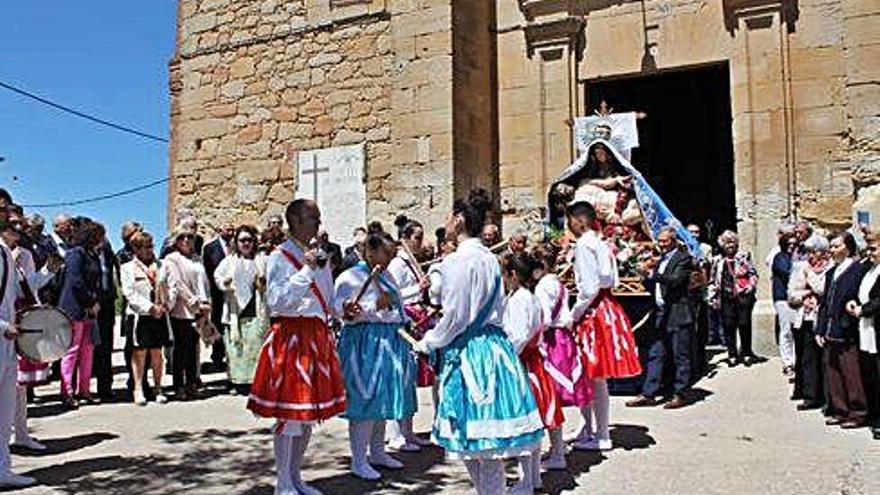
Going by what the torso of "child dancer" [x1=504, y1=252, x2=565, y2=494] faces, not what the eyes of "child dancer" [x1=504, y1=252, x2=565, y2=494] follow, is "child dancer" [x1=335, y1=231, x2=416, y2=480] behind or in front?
in front

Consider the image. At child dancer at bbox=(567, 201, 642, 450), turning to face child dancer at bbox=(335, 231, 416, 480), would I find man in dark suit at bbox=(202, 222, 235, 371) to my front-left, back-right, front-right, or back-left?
front-right

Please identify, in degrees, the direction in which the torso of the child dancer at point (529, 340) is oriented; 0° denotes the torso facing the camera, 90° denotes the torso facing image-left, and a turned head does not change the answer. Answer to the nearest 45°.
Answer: approximately 90°

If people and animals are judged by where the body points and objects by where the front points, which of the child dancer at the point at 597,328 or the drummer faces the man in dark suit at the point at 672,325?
the drummer

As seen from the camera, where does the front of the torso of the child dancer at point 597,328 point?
to the viewer's left

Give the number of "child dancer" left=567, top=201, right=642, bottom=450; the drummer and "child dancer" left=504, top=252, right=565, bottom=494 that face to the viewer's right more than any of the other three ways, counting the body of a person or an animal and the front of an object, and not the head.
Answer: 1

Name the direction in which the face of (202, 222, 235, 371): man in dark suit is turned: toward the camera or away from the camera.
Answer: toward the camera

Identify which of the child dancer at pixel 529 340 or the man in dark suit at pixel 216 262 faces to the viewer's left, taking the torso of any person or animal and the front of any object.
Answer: the child dancer

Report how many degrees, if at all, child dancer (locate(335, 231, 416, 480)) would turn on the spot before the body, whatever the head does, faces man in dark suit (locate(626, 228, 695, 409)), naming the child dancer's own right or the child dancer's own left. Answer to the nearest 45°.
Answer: approximately 90° to the child dancer's own left

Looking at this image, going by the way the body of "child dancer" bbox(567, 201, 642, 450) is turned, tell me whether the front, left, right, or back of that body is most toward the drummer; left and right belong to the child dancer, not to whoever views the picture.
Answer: front

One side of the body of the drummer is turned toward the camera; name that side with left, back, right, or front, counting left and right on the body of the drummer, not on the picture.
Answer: right

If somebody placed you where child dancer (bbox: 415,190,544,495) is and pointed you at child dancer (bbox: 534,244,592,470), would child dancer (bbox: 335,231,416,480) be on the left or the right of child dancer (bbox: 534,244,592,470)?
left

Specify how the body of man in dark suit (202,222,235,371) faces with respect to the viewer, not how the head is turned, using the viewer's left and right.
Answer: facing the viewer and to the right of the viewer

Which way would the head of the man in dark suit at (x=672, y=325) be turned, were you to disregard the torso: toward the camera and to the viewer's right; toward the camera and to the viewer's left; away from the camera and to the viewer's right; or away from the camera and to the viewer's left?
toward the camera and to the viewer's left

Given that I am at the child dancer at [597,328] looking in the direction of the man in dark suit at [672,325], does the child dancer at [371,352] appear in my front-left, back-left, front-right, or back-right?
back-left

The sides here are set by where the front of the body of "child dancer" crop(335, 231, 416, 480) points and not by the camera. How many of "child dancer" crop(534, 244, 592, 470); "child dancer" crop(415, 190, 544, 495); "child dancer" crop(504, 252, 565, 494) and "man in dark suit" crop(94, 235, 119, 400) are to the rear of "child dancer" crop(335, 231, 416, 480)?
1
